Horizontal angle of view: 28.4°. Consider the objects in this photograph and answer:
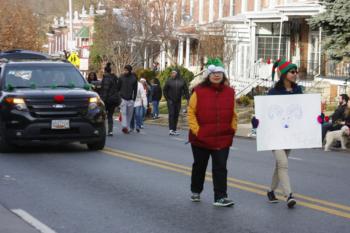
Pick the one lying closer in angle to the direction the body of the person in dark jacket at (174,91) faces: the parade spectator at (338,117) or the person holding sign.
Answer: the person holding sign

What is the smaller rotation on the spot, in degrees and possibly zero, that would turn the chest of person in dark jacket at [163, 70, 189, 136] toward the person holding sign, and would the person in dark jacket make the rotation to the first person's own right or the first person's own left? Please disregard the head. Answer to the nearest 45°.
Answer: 0° — they already face them

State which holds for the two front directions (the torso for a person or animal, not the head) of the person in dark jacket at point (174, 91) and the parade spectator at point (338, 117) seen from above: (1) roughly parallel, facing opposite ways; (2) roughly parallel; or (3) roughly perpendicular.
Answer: roughly perpendicular

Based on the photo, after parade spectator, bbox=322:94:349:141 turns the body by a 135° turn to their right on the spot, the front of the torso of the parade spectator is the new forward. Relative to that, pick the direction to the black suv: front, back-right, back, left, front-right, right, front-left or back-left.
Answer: back

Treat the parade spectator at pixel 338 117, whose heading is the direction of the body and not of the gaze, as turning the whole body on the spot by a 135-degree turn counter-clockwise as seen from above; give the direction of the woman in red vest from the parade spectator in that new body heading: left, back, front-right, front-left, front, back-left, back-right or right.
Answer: front-right

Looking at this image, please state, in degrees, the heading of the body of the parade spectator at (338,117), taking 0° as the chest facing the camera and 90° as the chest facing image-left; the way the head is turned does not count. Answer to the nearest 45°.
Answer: approximately 90°

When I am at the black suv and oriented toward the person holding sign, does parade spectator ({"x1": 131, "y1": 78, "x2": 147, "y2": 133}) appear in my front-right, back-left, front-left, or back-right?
back-left

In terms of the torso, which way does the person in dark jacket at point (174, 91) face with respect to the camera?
toward the camera

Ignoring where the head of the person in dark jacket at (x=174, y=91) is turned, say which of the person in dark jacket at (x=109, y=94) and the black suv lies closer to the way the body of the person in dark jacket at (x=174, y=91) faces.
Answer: the black suv

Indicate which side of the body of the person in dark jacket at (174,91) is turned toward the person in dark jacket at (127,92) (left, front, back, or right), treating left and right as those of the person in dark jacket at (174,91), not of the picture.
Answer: right

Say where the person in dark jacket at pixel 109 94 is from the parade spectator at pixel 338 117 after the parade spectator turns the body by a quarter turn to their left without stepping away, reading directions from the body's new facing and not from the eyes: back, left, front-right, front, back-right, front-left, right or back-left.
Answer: right

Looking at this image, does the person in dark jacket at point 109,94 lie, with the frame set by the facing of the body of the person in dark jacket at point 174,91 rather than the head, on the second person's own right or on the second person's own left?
on the second person's own right

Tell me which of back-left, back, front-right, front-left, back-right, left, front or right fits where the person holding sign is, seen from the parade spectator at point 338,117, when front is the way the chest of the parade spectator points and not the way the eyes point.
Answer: left

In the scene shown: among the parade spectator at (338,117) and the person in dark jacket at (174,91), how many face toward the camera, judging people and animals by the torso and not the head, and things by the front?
1
